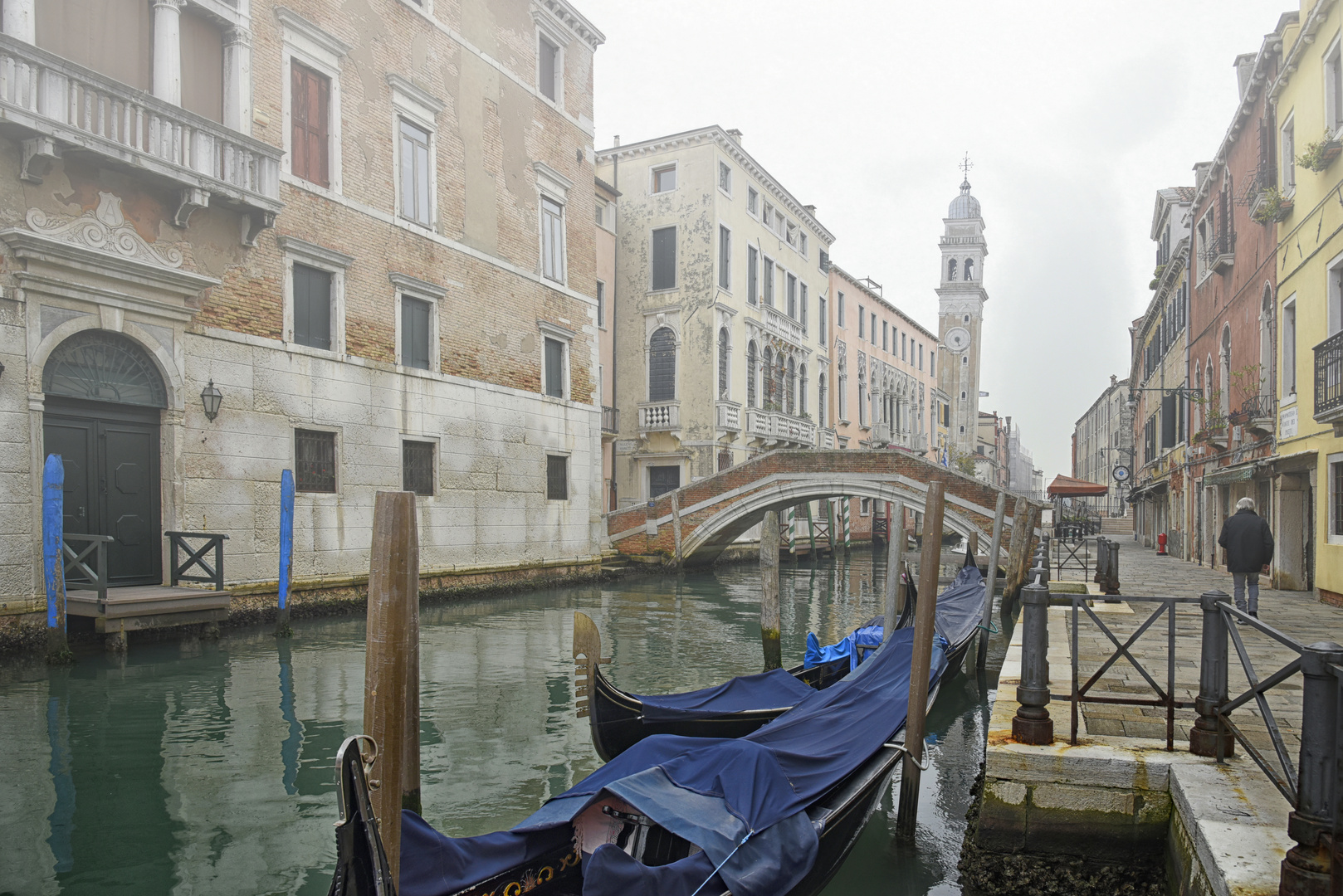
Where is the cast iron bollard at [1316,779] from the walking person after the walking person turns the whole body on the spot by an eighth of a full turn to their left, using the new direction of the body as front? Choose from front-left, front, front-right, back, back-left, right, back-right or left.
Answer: back-left

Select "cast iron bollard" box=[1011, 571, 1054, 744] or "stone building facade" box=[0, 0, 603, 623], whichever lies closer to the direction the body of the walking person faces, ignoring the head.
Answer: the stone building facade

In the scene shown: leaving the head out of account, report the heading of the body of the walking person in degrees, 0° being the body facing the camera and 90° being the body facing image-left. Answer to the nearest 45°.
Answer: approximately 180°

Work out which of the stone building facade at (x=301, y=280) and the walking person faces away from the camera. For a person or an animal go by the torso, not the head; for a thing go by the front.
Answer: the walking person

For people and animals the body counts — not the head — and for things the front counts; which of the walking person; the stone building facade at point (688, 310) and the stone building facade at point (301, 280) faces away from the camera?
the walking person

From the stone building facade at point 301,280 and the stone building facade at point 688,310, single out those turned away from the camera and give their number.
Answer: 0

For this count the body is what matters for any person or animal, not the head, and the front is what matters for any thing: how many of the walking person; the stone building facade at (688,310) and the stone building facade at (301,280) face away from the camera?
1

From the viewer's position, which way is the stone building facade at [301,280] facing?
facing the viewer and to the right of the viewer

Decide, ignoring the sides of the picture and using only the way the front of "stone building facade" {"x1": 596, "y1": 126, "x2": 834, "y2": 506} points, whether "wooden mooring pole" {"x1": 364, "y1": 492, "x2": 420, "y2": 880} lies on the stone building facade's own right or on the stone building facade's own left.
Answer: on the stone building facade's own right

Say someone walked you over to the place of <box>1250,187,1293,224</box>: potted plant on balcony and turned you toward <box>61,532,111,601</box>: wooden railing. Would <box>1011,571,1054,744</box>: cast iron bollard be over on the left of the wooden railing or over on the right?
left

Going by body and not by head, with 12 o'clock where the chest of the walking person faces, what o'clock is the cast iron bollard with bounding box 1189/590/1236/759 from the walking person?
The cast iron bollard is roughly at 6 o'clock from the walking person.

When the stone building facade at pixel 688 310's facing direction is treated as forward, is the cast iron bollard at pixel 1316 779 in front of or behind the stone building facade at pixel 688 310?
in front
